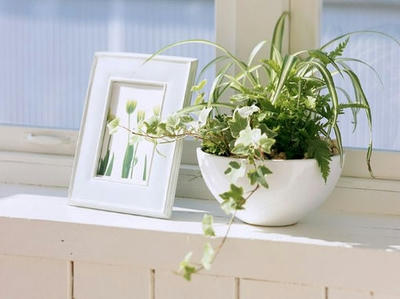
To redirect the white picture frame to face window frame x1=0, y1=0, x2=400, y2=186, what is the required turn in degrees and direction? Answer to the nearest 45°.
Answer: approximately 135° to its left

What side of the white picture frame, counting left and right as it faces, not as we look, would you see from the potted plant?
left
